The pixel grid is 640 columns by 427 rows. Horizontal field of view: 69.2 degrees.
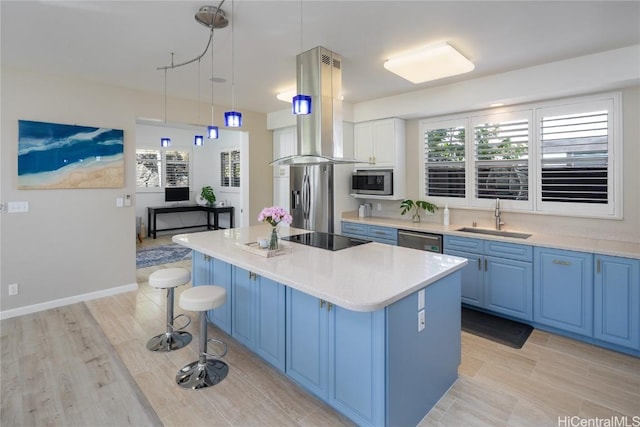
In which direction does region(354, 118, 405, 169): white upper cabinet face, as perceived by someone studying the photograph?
facing the viewer and to the left of the viewer

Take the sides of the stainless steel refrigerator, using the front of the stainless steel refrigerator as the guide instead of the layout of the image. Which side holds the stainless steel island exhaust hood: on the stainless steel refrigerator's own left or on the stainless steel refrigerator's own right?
on the stainless steel refrigerator's own left

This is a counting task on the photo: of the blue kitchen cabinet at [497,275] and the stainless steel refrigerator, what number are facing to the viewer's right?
0

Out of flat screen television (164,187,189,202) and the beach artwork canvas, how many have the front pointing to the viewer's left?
0

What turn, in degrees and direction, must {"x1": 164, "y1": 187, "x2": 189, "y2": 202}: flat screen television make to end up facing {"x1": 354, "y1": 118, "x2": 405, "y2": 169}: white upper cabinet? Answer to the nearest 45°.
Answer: approximately 45° to its left

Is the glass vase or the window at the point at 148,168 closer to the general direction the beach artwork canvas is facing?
the glass vase

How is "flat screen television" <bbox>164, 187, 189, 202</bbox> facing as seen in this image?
toward the camera

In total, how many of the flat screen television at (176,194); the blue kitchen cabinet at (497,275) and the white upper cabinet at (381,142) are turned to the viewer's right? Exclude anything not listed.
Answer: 0

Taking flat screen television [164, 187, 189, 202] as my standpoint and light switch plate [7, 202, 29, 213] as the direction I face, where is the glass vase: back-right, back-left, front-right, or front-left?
front-left

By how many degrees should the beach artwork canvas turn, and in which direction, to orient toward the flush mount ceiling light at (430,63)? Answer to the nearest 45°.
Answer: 0° — it already faces it

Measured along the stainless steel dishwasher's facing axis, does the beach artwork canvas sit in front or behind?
in front

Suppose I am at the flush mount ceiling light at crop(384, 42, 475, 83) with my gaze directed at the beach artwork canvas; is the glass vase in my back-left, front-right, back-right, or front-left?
front-left

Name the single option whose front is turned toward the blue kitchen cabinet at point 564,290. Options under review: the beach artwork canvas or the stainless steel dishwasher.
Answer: the beach artwork canvas

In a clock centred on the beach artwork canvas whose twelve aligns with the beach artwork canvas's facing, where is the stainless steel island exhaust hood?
The stainless steel island exhaust hood is roughly at 12 o'clock from the beach artwork canvas.

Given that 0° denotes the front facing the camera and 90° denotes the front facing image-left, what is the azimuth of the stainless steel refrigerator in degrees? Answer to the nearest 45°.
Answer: approximately 45°

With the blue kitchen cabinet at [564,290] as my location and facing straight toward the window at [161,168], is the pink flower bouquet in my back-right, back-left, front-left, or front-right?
front-left
